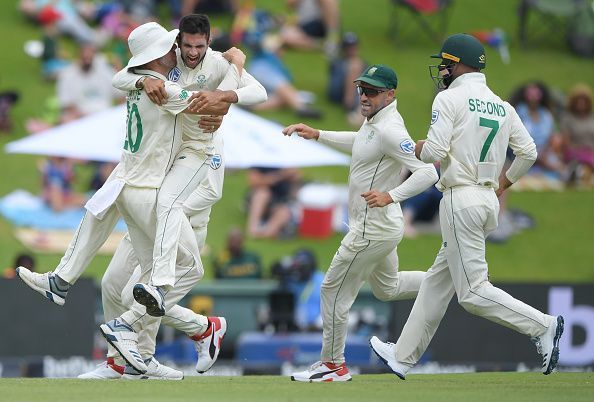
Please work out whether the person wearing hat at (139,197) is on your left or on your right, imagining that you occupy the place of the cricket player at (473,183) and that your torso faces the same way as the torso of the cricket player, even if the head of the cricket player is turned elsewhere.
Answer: on your left

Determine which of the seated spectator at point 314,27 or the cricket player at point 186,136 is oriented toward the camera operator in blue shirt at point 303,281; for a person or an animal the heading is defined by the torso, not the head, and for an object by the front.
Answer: the seated spectator at point 314,27

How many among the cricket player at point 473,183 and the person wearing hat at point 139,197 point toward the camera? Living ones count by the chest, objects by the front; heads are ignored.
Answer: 0

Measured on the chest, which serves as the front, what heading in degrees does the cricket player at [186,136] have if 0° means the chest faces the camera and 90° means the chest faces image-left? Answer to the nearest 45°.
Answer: approximately 45°

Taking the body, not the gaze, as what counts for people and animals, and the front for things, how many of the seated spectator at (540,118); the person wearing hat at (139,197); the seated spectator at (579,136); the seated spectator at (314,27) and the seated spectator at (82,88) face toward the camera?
4

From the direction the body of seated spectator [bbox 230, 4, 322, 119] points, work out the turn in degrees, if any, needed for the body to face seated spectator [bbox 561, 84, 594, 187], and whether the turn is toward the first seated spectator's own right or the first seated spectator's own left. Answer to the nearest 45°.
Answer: approximately 45° to the first seated spectator's own left

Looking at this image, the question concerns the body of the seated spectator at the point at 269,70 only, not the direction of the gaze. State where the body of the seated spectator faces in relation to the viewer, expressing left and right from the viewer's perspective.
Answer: facing the viewer and to the right of the viewer

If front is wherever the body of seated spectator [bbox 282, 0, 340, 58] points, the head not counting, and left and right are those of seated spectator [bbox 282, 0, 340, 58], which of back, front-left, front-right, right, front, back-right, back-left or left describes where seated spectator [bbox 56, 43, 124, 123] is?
front-right

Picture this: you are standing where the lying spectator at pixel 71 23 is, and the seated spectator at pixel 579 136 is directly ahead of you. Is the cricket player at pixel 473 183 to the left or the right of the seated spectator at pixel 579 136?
right

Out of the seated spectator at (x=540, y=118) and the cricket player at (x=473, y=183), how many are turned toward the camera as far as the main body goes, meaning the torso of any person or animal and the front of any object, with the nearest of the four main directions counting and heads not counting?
1

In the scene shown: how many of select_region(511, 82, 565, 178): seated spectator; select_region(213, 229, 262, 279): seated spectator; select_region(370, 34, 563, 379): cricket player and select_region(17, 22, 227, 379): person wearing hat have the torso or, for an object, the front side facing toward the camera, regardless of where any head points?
2

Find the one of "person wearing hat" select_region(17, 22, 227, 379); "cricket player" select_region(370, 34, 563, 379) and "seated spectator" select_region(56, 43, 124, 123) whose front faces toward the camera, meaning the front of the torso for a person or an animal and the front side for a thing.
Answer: the seated spectator
